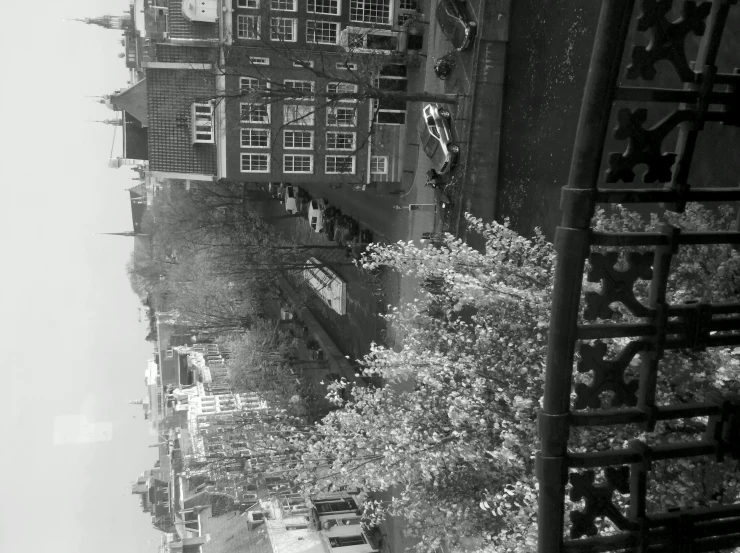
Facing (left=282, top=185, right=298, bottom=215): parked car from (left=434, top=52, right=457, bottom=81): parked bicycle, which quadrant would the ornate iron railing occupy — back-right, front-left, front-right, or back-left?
back-left

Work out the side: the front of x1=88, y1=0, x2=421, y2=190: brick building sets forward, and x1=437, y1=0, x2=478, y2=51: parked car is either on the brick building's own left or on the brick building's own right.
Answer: on the brick building's own left

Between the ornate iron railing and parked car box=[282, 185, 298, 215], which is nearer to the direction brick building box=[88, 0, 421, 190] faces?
the ornate iron railing

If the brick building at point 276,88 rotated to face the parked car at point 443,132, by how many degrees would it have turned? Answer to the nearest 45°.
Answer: approximately 45° to its left
